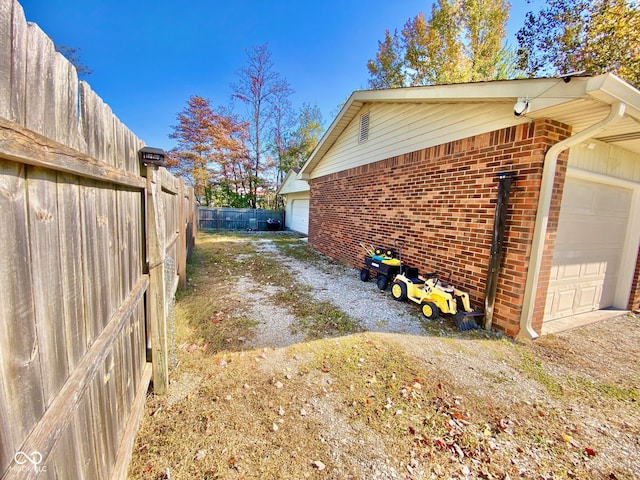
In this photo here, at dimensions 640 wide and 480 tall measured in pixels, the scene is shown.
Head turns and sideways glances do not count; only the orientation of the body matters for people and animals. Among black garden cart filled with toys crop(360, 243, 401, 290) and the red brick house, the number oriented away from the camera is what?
0

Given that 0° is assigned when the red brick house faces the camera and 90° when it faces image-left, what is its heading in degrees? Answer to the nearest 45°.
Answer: approximately 315°

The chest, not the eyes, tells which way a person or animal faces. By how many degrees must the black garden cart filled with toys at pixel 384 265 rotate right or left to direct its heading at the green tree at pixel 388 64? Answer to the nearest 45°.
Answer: approximately 135° to its left

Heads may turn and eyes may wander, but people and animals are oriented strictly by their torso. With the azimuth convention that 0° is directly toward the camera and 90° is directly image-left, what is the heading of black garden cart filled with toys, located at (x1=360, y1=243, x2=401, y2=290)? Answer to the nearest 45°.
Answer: approximately 315°

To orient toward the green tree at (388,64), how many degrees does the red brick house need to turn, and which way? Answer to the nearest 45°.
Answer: approximately 180°

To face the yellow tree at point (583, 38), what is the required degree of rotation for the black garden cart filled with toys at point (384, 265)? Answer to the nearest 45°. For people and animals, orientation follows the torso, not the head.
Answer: approximately 90° to its left

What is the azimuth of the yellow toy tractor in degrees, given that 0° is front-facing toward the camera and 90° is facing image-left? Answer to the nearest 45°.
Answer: approximately 315°

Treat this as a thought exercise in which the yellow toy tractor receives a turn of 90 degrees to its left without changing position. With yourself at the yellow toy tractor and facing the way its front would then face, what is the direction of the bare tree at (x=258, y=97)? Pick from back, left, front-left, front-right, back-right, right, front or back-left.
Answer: left

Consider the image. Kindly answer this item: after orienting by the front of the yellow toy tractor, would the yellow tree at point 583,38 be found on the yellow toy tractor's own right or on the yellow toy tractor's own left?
on the yellow toy tractor's own left

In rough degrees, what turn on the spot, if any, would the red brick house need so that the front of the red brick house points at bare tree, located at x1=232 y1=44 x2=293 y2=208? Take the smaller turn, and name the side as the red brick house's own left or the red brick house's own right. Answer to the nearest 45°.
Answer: approximately 180°

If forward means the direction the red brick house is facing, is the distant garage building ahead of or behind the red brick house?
behind
